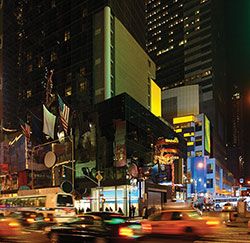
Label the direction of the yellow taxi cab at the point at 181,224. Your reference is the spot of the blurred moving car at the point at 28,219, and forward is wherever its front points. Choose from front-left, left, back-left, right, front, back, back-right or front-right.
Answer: back

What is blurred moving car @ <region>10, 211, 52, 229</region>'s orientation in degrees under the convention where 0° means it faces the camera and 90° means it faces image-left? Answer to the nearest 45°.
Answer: approximately 135°

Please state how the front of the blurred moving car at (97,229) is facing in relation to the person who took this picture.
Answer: facing away from the viewer and to the left of the viewer

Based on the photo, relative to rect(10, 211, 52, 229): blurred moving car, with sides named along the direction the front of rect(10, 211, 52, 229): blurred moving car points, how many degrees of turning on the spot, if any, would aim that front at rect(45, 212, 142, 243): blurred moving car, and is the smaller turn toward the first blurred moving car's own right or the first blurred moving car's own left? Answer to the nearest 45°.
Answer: approximately 135° to the first blurred moving car's own left

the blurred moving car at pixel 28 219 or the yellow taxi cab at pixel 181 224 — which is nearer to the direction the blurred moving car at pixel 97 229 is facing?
the blurred moving car
